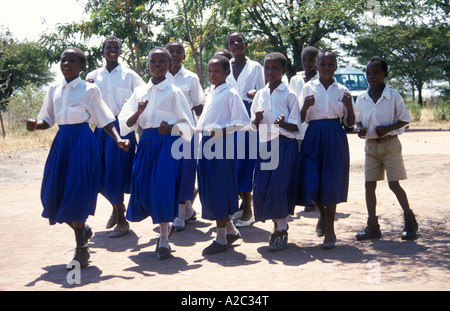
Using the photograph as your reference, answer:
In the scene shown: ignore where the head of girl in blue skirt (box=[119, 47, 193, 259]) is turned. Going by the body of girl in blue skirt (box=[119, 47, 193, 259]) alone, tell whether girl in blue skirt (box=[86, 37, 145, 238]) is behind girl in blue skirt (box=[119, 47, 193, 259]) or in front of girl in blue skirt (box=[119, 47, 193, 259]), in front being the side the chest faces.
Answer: behind

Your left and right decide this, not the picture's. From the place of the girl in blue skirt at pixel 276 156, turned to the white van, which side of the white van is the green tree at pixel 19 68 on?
left

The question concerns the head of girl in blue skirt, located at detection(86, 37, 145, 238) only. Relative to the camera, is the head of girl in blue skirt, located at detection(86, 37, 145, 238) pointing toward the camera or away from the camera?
toward the camera

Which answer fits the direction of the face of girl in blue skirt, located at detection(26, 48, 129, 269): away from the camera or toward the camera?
toward the camera

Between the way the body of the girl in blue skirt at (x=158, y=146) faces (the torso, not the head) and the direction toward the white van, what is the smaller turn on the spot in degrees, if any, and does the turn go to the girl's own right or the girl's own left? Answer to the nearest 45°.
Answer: approximately 135° to the girl's own left

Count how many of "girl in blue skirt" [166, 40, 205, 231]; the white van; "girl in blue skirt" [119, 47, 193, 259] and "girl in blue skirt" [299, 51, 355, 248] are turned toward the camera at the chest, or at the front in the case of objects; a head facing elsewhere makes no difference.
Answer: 4

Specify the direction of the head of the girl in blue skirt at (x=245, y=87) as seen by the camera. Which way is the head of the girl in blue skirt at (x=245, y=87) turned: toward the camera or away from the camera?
toward the camera

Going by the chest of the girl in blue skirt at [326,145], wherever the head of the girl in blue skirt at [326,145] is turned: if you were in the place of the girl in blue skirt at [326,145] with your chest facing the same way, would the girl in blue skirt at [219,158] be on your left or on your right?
on your right

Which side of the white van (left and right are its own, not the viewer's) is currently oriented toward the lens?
front

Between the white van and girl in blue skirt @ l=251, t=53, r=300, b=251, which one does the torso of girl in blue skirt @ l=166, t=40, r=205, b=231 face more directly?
the girl in blue skirt

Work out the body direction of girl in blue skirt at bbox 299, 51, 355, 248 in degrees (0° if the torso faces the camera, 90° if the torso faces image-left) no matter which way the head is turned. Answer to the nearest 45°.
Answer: approximately 0°

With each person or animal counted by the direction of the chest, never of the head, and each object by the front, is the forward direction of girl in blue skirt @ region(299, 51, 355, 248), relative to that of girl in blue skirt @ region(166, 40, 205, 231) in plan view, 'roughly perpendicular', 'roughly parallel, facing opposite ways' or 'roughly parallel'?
roughly parallel

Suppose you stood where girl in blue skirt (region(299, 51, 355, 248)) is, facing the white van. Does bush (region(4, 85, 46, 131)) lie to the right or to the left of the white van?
left
